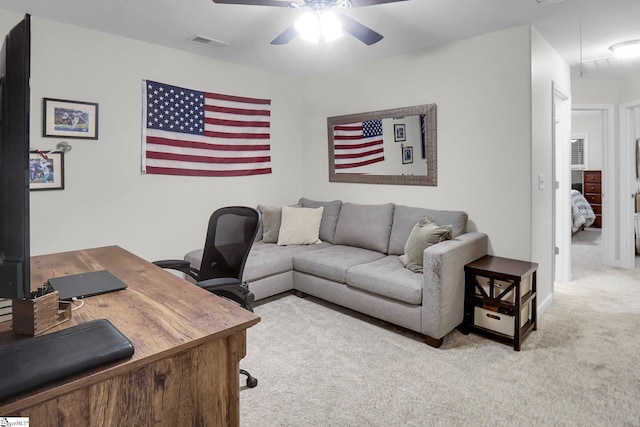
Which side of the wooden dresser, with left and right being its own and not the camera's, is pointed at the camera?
front

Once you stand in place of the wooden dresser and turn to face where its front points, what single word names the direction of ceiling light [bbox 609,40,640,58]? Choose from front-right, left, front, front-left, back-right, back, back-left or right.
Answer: front

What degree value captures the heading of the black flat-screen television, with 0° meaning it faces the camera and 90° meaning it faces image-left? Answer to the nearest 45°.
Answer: approximately 270°

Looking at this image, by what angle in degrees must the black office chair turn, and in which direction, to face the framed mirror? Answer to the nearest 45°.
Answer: approximately 180°

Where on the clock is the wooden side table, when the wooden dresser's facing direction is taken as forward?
The wooden side table is roughly at 12 o'clock from the wooden dresser.

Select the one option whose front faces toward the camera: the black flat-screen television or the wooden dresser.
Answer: the wooden dresser

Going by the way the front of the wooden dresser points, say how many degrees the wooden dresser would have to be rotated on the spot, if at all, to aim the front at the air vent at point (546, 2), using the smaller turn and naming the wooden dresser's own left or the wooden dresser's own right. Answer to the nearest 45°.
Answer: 0° — it already faces it

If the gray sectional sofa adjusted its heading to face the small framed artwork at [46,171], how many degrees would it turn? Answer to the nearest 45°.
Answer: approximately 45° to its right

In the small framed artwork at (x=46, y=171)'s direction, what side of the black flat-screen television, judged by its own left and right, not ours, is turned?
left
